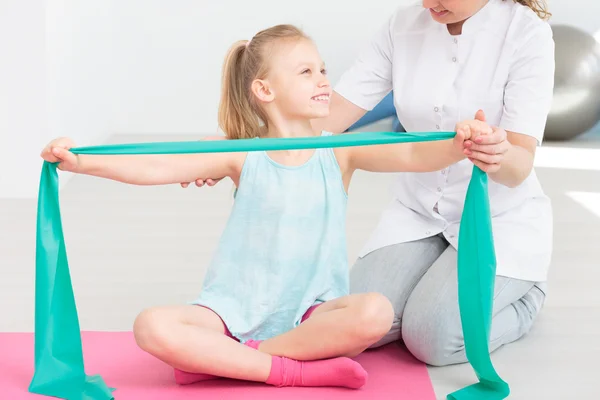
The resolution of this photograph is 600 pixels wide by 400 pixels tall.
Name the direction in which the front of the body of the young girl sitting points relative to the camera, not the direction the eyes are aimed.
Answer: toward the camera

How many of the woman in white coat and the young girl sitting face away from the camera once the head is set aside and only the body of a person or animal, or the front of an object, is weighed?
0

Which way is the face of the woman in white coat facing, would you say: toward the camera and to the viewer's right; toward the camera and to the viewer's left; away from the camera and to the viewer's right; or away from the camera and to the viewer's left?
toward the camera and to the viewer's left

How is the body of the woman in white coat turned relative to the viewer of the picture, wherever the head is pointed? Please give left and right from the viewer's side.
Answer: facing the viewer and to the left of the viewer
